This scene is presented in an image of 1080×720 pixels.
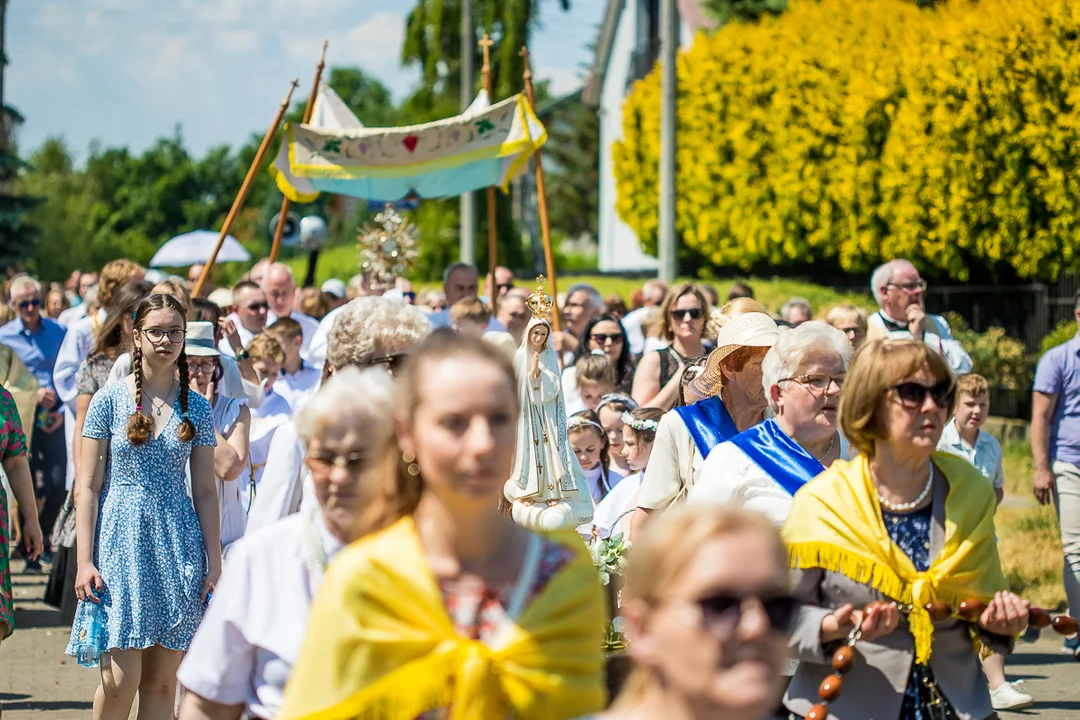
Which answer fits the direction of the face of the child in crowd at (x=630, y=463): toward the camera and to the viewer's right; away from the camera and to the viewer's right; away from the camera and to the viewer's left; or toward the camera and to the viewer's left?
toward the camera and to the viewer's left

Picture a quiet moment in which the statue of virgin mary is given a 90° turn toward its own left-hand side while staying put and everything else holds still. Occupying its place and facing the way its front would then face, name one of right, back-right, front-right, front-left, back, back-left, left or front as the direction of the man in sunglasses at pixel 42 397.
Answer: back-left

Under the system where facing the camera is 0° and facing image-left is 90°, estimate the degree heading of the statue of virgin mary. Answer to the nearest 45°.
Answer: approximately 0°

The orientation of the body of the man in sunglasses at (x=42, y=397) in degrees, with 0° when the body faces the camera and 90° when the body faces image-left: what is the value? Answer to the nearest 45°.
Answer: approximately 0°

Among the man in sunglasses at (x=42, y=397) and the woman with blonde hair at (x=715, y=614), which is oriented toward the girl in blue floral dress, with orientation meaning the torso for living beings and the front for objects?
the man in sunglasses

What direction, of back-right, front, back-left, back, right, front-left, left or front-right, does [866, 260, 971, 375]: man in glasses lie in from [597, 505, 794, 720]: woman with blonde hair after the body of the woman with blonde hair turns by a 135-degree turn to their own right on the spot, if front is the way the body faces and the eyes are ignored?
right

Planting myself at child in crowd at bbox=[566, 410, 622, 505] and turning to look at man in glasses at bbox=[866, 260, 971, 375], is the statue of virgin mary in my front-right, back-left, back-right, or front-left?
back-right

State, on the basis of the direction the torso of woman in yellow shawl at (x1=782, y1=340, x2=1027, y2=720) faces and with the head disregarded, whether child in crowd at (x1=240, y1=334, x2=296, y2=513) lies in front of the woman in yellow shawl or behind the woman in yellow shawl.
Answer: behind

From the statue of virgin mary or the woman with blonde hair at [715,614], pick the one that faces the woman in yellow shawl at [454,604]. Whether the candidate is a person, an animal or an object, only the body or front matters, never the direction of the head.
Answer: the statue of virgin mary

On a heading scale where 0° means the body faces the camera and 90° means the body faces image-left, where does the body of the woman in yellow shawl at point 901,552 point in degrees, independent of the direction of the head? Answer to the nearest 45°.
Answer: approximately 315°

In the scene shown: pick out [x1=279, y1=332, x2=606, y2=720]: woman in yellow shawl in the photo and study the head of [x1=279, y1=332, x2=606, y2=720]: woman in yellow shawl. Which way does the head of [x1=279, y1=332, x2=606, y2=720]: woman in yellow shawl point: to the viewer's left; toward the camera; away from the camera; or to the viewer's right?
toward the camera

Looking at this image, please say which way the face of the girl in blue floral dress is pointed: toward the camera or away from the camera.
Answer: toward the camera
